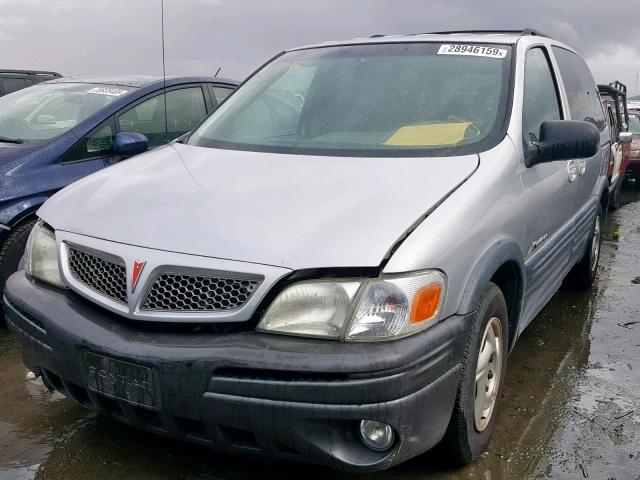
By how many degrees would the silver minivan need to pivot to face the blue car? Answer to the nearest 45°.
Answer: approximately 90° to its right

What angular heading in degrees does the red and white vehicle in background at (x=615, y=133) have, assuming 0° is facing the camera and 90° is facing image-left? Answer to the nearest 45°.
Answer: approximately 45°

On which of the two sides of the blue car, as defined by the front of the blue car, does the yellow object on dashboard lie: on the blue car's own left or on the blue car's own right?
on the blue car's own left

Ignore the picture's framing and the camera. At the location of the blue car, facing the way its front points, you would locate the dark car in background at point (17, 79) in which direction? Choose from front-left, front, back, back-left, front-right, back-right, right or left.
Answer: back-right

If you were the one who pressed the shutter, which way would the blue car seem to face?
facing the viewer and to the left of the viewer

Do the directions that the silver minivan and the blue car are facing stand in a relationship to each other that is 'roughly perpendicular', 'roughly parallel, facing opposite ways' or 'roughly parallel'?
roughly parallel

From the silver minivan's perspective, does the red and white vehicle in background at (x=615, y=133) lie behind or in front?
behind

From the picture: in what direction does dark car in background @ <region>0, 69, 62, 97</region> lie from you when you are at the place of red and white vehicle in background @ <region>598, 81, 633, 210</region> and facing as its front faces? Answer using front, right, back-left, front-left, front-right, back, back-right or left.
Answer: front-right
